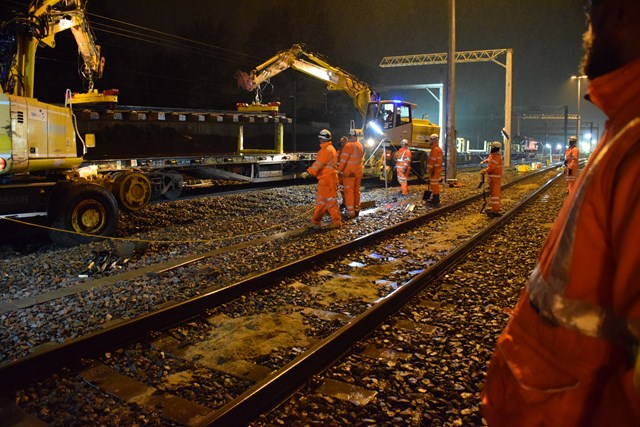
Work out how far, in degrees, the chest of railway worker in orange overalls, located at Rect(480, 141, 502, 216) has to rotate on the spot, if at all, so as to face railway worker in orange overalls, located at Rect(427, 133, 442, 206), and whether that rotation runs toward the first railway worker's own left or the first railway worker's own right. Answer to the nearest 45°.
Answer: approximately 45° to the first railway worker's own right

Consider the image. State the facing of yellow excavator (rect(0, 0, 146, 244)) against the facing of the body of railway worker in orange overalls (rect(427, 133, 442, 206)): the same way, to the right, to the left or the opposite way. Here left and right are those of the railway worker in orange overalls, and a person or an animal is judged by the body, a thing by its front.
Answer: to the right

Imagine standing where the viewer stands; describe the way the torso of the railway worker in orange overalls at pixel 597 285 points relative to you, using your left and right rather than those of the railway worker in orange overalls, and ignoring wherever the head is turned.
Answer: facing to the left of the viewer
